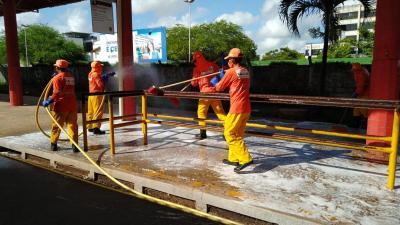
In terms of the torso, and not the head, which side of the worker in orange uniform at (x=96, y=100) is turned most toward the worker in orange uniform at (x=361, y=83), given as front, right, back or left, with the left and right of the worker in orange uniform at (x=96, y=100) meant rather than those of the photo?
front

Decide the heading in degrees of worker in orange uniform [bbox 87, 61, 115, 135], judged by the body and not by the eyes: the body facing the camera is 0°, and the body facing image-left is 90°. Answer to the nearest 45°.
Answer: approximately 270°

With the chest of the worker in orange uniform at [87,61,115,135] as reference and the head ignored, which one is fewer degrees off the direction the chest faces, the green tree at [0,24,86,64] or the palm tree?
the palm tree

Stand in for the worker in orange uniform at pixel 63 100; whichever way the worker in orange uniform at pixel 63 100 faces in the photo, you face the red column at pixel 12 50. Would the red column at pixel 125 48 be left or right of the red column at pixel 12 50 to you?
right

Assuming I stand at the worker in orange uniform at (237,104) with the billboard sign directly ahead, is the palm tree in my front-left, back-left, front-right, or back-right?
front-right

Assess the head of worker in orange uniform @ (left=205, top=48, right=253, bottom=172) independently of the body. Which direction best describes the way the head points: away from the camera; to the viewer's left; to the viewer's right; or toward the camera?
to the viewer's left

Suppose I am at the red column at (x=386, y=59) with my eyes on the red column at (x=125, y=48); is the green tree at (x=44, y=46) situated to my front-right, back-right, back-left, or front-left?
front-right

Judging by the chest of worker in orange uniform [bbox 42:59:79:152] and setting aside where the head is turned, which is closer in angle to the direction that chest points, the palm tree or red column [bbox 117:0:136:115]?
the red column

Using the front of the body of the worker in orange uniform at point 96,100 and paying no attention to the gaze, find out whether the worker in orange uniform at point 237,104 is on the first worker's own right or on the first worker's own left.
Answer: on the first worker's own right
